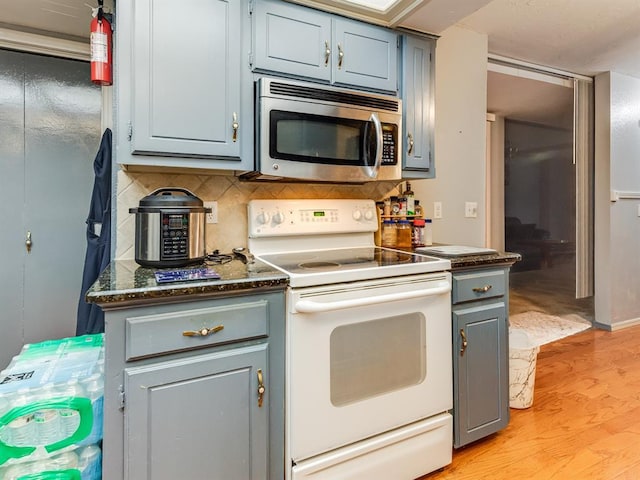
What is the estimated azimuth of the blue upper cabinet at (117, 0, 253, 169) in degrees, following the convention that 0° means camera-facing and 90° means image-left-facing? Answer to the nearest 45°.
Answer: approximately 0°

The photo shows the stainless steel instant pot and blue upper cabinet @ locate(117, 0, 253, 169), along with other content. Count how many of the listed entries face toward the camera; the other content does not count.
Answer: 2

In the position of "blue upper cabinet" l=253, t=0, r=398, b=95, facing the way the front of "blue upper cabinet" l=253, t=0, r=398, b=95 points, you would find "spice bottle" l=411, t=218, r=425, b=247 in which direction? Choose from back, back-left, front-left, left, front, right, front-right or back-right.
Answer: left

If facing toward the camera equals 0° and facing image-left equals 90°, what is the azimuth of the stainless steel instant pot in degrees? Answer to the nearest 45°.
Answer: approximately 0°

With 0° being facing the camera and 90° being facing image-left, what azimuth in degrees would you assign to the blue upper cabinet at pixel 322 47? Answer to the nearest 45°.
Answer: approximately 315°

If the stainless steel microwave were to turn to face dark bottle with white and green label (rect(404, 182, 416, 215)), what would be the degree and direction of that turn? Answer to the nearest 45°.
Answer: approximately 90° to its left

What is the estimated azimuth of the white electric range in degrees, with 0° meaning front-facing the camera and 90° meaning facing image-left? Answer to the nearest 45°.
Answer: approximately 315°

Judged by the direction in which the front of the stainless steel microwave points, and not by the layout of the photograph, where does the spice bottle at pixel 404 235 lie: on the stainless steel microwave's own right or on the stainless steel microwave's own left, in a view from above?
on the stainless steel microwave's own left
